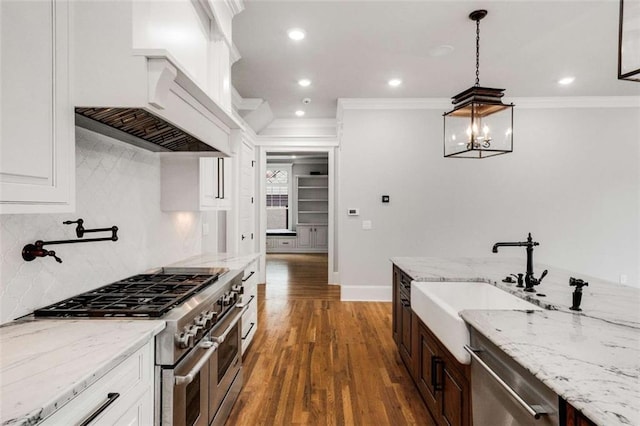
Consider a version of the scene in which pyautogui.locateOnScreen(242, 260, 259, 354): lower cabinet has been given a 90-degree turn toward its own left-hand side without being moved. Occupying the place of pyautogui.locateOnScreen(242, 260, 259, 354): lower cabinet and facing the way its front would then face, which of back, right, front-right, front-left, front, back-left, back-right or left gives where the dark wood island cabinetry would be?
back-right

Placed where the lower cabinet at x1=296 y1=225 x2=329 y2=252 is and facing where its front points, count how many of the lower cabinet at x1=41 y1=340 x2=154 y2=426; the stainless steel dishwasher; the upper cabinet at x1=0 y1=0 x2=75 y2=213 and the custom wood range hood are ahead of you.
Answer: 4

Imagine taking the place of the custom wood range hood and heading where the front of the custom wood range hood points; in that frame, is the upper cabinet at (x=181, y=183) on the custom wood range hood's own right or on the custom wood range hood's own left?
on the custom wood range hood's own left

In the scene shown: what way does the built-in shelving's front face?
toward the camera

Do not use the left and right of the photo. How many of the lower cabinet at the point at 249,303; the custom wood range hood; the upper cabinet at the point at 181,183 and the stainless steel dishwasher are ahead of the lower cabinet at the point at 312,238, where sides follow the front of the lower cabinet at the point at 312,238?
4

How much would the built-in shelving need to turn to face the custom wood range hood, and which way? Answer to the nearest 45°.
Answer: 0° — it already faces it

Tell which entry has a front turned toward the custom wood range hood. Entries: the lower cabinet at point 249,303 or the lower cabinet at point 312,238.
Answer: the lower cabinet at point 312,238

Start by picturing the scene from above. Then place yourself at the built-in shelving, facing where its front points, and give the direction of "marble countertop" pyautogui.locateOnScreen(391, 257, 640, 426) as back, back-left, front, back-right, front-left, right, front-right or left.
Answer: front

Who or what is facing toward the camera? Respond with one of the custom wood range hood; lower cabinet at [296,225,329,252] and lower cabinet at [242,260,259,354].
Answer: lower cabinet at [296,225,329,252]

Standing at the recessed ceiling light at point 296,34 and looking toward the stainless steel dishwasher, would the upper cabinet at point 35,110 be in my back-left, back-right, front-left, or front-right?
front-right

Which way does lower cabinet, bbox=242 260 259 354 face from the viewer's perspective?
to the viewer's right

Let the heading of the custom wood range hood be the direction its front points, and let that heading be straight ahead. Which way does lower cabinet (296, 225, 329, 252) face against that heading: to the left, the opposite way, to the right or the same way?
to the right

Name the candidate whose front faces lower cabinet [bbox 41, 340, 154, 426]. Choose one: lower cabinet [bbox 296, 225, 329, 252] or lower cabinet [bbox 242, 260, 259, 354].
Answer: lower cabinet [bbox 296, 225, 329, 252]

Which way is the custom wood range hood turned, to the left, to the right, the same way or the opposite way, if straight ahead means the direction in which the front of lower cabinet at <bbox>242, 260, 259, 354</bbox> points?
the same way

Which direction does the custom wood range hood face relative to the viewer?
to the viewer's right

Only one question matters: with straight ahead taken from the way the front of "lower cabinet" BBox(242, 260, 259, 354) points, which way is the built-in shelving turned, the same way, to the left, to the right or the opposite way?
to the right
